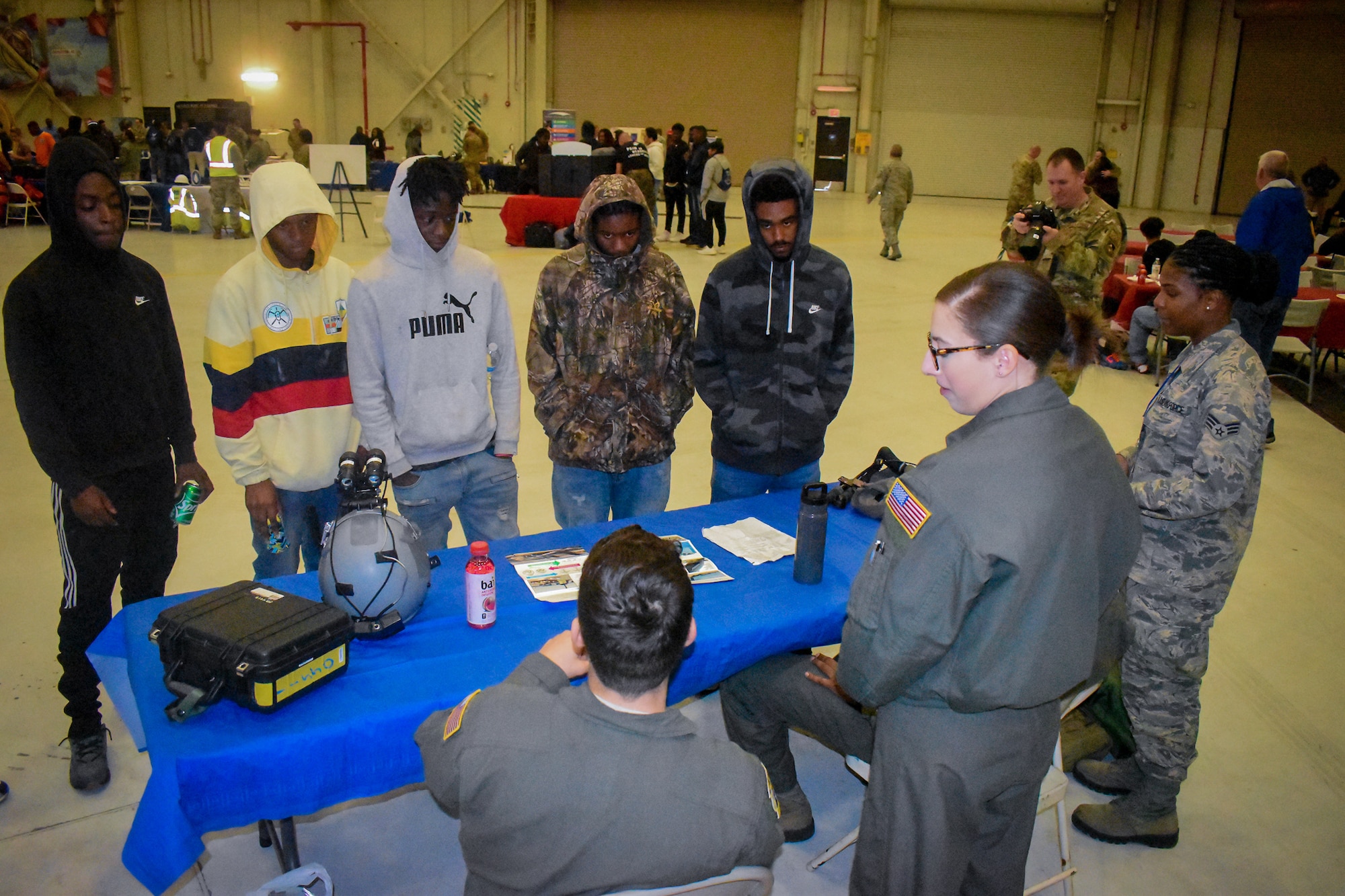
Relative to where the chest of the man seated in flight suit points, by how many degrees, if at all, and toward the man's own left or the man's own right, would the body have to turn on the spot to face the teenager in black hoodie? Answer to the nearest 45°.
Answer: approximately 45° to the man's own left

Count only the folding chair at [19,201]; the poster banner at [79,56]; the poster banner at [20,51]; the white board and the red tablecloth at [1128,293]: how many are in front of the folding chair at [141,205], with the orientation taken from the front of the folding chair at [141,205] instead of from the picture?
2

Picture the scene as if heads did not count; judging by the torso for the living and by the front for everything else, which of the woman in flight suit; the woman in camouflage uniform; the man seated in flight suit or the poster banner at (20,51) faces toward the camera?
the poster banner

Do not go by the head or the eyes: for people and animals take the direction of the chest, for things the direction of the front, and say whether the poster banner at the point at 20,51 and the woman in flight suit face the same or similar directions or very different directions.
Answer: very different directions

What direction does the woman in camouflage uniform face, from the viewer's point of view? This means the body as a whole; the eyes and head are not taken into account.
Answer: to the viewer's left

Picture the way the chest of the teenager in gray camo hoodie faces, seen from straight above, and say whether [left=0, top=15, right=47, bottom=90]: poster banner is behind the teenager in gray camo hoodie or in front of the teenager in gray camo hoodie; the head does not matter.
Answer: behind

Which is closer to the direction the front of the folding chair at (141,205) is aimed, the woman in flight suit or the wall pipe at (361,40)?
the woman in flight suit
